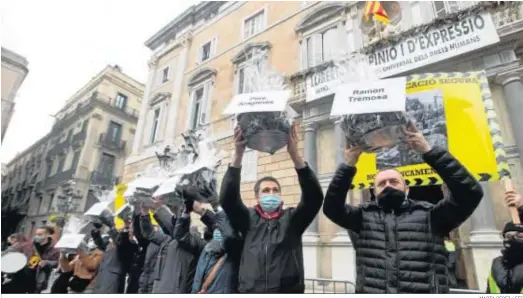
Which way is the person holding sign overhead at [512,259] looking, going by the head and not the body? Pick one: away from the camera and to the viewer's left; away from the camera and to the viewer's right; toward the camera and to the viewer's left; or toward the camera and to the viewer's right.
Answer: toward the camera and to the viewer's left

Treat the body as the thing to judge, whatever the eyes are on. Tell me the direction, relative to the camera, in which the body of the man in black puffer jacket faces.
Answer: toward the camera

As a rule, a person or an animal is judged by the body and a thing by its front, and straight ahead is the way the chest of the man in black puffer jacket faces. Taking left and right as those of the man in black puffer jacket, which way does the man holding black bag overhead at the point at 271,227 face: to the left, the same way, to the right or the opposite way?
the same way

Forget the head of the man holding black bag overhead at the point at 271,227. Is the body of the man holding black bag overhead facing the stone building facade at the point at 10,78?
no

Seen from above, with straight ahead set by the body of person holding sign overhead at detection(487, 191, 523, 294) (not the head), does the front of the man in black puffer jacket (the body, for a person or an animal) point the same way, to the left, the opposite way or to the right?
the same way

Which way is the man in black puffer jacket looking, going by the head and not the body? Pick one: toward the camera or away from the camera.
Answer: toward the camera

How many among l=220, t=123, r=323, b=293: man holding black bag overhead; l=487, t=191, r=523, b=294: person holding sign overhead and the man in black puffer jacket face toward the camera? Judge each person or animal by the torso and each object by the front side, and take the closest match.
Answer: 3

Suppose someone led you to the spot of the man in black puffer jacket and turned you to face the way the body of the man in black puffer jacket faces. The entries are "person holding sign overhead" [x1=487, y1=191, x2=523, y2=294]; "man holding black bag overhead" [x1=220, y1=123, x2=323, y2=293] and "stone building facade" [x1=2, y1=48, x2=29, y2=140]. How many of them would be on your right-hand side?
2

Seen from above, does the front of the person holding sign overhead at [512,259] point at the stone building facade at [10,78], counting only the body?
no

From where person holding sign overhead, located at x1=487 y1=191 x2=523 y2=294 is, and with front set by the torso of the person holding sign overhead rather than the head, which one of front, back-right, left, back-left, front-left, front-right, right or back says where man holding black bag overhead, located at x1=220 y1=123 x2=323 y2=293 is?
front-right

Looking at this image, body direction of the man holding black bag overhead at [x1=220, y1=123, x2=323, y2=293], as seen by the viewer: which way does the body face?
toward the camera
